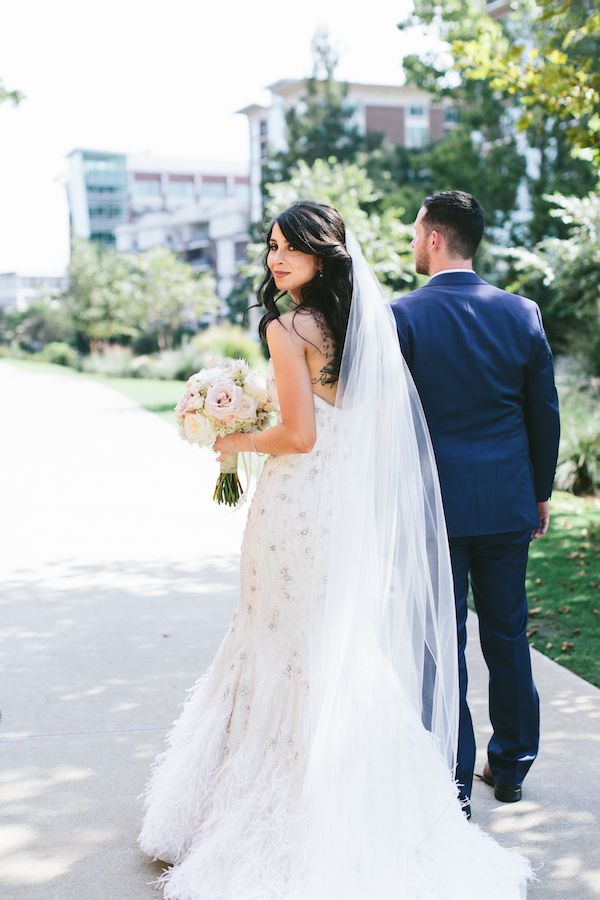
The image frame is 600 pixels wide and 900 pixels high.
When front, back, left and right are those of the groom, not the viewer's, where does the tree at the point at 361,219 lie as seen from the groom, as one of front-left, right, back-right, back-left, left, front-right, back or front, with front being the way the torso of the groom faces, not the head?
front

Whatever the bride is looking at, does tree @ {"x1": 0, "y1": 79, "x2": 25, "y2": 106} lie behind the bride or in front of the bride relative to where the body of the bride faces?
in front

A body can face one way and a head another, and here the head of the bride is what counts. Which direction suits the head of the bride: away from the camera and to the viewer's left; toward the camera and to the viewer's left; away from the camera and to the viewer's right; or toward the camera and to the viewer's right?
toward the camera and to the viewer's left

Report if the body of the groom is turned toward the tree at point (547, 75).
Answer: yes

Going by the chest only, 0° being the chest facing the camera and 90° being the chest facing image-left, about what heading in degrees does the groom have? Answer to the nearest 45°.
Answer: approximately 180°

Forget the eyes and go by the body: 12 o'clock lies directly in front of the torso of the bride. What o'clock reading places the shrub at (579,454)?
The shrub is roughly at 2 o'clock from the bride.

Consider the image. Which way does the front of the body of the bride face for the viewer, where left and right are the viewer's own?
facing away from the viewer and to the left of the viewer

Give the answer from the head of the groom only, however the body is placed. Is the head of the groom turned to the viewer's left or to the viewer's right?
to the viewer's left

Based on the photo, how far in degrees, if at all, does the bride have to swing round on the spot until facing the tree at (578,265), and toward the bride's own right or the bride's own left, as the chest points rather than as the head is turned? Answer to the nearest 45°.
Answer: approximately 45° to the bride's own right

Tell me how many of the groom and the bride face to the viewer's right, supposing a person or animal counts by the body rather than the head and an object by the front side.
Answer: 0

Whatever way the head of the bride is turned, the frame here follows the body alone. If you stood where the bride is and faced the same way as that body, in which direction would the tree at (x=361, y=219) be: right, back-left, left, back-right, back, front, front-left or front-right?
front-right
